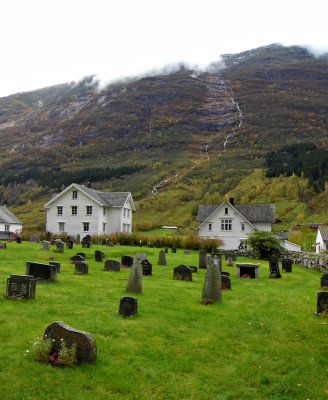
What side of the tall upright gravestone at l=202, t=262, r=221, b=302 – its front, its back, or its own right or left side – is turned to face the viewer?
front

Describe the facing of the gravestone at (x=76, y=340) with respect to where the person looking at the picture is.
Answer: facing the viewer and to the left of the viewer

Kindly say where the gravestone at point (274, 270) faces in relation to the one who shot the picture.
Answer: facing the viewer

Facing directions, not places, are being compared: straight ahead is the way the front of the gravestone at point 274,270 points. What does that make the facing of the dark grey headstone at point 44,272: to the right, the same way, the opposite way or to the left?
the same way

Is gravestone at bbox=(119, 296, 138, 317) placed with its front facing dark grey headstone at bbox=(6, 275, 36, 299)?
no

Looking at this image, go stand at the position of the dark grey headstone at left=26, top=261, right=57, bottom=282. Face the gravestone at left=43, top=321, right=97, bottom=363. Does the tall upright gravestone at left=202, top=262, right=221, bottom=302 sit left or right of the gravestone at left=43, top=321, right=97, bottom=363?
left

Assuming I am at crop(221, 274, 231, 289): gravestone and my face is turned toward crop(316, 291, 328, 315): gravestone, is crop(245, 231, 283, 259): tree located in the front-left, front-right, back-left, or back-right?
back-left

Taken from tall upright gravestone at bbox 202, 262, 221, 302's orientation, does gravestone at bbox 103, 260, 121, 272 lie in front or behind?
behind

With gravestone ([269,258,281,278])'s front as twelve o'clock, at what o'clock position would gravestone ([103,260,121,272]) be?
gravestone ([103,260,121,272]) is roughly at 2 o'clock from gravestone ([269,258,281,278]).

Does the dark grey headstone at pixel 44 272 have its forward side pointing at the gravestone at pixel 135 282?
no

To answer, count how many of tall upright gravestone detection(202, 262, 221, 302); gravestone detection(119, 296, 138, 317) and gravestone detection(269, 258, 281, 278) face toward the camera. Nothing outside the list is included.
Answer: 3

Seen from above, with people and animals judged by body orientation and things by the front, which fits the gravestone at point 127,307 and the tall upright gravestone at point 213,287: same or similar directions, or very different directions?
same or similar directions

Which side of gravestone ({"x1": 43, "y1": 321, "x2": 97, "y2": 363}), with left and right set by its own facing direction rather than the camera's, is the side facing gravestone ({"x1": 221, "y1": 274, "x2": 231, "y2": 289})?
back

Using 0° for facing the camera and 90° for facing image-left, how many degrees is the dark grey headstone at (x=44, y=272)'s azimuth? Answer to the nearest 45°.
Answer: approximately 45°

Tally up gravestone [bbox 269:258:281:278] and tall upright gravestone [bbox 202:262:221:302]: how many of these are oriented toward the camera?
2

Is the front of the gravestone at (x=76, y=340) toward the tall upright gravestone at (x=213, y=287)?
no

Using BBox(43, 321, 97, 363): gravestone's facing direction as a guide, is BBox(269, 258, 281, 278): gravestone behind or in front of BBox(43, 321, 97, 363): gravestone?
behind

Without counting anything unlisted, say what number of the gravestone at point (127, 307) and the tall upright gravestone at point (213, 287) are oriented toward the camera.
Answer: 2

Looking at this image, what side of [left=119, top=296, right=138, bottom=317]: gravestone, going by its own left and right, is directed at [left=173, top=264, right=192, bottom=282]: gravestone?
back
